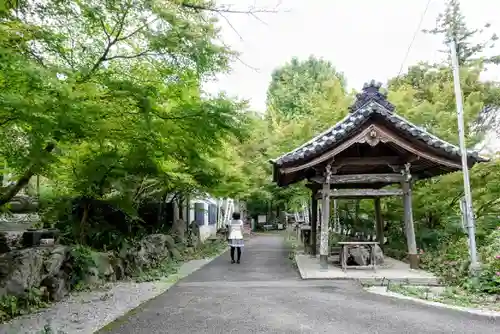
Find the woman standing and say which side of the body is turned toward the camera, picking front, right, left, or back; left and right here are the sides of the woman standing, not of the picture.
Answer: back

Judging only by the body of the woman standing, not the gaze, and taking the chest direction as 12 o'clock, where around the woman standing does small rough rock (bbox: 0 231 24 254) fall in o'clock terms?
The small rough rock is roughly at 8 o'clock from the woman standing.

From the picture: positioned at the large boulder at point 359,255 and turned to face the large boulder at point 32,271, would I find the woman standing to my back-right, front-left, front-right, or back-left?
front-right

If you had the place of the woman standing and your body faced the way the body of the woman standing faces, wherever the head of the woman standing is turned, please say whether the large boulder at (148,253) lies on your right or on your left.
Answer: on your left

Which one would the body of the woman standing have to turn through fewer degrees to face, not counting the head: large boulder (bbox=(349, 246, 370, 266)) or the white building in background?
the white building in background

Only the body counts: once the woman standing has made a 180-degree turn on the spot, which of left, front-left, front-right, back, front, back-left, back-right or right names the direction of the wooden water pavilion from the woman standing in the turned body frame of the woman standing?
front-left

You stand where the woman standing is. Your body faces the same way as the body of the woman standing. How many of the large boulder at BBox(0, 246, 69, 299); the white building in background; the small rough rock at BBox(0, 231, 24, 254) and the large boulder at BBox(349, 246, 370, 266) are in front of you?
1

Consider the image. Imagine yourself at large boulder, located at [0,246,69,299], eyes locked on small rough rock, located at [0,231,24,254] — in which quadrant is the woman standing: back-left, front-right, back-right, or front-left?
front-right

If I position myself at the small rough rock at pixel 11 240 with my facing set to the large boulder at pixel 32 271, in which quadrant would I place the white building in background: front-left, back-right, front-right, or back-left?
back-left

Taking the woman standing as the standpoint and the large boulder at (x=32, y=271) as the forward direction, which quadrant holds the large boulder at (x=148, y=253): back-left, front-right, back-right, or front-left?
front-right

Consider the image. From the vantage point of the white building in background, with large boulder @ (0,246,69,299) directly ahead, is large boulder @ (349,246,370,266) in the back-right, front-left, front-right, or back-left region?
front-left

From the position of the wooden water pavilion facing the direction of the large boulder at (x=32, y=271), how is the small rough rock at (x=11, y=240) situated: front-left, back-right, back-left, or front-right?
front-right

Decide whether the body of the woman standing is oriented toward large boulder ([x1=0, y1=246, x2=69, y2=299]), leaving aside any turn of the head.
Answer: no

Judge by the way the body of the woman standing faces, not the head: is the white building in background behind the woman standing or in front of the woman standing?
in front
